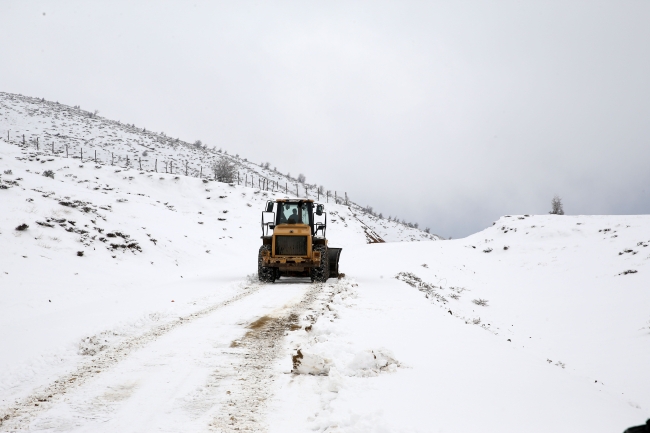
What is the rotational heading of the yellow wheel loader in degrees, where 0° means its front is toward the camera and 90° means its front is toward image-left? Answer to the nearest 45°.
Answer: approximately 180°
